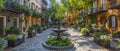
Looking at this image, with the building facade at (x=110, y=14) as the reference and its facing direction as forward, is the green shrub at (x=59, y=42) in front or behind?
in front

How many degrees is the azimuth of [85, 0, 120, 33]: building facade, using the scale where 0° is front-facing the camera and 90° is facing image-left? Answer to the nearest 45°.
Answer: approximately 45°
